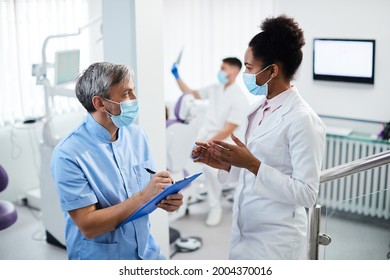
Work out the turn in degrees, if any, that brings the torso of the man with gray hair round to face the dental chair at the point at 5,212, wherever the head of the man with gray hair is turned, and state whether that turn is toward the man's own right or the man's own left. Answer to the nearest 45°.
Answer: approximately 180°

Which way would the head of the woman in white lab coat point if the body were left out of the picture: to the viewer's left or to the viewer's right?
to the viewer's left

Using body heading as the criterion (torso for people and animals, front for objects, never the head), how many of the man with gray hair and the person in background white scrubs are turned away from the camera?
0

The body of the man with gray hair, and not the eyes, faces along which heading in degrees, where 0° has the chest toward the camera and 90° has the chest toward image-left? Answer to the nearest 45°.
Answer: approximately 315°

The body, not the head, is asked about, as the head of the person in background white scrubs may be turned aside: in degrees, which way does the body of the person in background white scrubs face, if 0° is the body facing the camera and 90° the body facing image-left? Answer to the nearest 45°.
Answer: approximately 45°

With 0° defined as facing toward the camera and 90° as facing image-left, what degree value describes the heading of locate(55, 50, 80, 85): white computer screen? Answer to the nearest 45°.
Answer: approximately 315°

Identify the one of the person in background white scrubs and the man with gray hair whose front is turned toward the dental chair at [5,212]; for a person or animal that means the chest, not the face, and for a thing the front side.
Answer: the person in background white scrubs

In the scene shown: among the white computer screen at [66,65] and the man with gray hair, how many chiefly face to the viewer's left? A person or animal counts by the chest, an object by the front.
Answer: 0

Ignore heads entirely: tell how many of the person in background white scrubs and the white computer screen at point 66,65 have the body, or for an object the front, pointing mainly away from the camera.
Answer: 0

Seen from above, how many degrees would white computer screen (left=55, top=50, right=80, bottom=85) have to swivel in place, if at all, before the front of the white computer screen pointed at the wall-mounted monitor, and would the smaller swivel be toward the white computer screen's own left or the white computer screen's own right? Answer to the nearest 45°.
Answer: approximately 45° to the white computer screen's own left

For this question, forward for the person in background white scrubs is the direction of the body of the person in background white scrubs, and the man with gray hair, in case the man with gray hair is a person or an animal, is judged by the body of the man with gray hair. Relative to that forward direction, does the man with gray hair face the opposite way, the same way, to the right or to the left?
to the left

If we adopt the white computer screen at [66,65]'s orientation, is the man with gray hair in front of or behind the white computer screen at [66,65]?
in front

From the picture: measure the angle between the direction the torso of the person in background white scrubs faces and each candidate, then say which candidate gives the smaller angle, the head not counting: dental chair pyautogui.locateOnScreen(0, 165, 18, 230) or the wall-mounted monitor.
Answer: the dental chair

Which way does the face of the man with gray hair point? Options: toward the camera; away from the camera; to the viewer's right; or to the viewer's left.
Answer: to the viewer's right

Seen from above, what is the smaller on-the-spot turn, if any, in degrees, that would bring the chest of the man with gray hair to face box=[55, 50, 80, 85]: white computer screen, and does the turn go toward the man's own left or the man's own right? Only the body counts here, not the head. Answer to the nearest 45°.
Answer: approximately 135° to the man's own left
